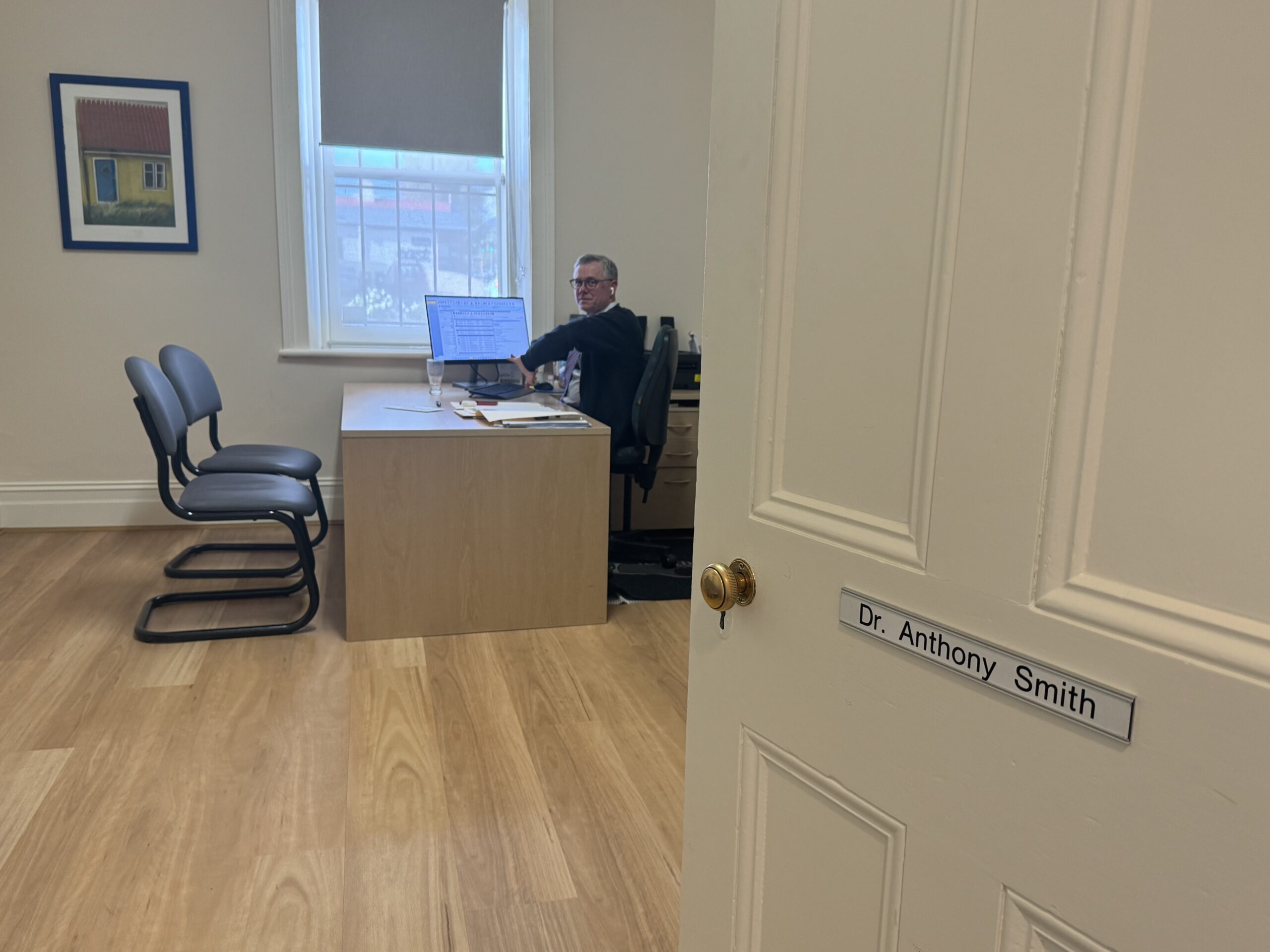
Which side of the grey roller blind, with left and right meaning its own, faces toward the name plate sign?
front

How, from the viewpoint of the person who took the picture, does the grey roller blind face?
facing the viewer

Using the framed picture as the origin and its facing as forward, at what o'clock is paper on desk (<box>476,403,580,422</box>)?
The paper on desk is roughly at 11 o'clock from the framed picture.

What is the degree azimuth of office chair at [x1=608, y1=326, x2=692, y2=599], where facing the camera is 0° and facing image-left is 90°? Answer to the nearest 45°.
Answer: approximately 90°

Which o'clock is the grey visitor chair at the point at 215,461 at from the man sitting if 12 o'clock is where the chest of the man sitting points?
The grey visitor chair is roughly at 12 o'clock from the man sitting.

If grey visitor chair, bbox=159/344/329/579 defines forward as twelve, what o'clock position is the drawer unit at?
The drawer unit is roughly at 12 o'clock from the grey visitor chair.

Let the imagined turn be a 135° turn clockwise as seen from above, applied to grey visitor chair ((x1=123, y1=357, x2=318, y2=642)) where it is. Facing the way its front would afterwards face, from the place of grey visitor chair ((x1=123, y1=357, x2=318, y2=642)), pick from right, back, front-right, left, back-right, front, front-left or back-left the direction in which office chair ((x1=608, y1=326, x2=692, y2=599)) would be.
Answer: back-left

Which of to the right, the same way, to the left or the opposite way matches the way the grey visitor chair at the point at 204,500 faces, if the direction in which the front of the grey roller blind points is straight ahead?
to the left

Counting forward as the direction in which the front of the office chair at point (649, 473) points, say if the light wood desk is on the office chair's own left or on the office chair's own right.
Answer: on the office chair's own left

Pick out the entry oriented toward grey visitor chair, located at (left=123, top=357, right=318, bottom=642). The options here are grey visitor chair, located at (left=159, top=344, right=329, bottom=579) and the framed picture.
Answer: the framed picture

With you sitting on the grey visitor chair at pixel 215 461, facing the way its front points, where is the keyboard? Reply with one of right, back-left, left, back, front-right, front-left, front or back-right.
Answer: front

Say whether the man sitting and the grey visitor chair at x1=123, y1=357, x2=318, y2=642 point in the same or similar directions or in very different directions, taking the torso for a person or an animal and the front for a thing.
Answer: very different directions

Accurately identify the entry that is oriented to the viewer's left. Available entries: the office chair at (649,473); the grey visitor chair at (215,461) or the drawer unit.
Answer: the office chair

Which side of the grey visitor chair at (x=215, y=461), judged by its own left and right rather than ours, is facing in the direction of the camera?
right

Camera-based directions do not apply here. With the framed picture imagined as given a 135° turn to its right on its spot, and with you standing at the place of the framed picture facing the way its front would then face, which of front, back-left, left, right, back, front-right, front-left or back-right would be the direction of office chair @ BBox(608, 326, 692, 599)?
back

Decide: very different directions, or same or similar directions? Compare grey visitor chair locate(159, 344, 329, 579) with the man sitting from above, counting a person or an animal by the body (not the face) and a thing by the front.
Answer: very different directions

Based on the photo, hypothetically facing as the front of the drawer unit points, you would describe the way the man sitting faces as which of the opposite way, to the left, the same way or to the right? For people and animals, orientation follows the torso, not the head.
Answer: to the right

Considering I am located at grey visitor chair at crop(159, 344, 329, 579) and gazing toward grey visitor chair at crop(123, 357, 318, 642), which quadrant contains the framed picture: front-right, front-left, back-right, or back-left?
back-right

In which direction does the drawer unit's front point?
toward the camera
